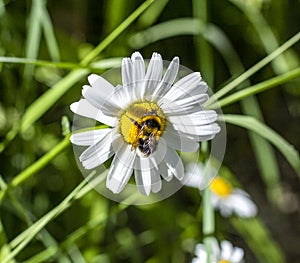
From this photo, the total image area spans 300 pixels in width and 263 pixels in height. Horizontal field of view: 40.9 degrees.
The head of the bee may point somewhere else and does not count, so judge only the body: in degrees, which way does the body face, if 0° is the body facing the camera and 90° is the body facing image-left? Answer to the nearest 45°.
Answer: approximately 180°
